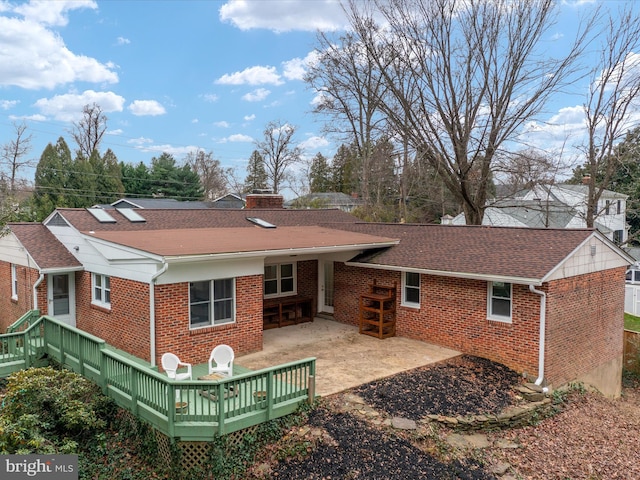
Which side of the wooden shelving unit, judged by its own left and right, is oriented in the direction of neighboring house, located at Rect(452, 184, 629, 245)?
back

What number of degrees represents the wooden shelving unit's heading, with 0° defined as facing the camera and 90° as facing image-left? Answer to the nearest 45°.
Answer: approximately 45°

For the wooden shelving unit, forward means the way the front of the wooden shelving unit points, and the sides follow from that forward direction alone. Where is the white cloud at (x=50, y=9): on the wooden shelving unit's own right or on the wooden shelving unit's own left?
on the wooden shelving unit's own right

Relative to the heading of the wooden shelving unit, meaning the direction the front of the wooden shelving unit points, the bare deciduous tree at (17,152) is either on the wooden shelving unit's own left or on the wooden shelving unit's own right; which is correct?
on the wooden shelving unit's own right

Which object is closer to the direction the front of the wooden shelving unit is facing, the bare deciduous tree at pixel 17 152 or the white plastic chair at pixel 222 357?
the white plastic chair

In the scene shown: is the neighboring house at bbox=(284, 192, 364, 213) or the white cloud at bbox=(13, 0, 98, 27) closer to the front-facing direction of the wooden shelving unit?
the white cloud

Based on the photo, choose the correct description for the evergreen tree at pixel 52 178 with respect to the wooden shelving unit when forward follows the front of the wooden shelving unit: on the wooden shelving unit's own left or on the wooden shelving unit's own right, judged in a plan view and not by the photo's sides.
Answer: on the wooden shelving unit's own right

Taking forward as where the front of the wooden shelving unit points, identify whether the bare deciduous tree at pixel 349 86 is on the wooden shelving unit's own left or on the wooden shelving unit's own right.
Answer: on the wooden shelving unit's own right

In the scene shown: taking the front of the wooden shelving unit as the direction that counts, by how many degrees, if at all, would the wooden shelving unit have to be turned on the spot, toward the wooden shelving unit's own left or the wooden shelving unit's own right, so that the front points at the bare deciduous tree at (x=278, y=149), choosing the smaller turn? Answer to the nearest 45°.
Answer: approximately 135° to the wooden shelving unit's own right

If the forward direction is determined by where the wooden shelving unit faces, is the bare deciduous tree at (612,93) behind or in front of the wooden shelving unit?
behind
